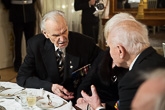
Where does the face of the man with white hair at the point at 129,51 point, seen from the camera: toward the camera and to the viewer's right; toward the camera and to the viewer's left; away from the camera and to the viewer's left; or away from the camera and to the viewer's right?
away from the camera and to the viewer's left

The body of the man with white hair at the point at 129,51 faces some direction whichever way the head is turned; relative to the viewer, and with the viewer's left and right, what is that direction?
facing away from the viewer and to the left of the viewer

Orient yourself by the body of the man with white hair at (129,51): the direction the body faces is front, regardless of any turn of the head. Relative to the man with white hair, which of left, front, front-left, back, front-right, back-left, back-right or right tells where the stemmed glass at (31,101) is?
front-left

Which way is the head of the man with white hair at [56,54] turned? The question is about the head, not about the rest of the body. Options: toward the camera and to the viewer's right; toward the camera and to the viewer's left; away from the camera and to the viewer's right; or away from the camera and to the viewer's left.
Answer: toward the camera and to the viewer's right

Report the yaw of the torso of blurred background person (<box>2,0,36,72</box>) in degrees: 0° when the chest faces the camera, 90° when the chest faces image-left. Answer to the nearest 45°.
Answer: approximately 0°

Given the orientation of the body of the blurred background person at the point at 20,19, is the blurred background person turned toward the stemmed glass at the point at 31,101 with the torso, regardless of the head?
yes

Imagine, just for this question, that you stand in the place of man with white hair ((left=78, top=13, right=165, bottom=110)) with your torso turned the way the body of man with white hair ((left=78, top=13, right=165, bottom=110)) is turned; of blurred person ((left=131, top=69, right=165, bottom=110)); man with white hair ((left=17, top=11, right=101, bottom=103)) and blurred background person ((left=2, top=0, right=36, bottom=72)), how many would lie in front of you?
2
